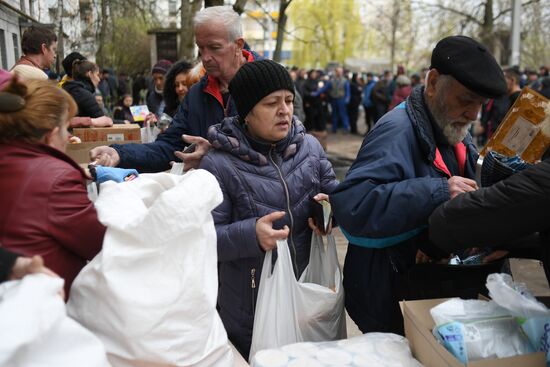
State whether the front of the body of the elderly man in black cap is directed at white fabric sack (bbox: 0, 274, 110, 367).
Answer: no

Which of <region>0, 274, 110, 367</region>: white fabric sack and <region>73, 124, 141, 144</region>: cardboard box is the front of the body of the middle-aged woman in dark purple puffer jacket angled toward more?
the white fabric sack

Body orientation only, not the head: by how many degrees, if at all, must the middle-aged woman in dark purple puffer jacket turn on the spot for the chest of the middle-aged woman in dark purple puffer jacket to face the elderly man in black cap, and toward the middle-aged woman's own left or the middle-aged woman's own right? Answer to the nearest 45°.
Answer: approximately 45° to the middle-aged woman's own left

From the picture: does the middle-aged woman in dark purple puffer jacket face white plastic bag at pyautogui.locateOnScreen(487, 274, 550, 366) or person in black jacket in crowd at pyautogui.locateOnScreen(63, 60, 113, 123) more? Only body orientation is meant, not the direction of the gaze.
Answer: the white plastic bag

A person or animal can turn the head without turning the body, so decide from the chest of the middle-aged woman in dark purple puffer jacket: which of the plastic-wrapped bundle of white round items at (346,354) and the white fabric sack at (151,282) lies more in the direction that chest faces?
the plastic-wrapped bundle of white round items

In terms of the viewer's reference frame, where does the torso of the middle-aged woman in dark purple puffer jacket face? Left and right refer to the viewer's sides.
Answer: facing the viewer and to the right of the viewer

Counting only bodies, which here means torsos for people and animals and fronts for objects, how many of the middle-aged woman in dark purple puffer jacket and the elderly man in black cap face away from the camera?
0

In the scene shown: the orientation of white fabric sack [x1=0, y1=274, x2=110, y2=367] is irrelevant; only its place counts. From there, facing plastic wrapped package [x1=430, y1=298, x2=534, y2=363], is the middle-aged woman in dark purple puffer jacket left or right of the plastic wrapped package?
left

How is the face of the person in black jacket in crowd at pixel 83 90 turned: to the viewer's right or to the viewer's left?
to the viewer's right

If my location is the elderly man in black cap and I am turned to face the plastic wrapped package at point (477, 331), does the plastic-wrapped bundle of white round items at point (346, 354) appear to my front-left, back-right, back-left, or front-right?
front-right
